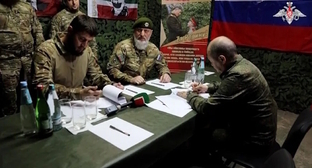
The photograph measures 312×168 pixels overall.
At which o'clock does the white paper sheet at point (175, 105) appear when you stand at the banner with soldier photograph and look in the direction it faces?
The white paper sheet is roughly at 12 o'clock from the banner with soldier photograph.

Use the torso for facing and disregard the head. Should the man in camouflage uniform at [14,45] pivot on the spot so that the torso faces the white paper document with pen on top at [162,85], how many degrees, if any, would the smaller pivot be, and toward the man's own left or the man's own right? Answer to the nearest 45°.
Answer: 0° — they already face it

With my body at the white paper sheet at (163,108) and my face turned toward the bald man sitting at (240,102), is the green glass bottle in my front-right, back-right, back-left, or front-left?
back-right

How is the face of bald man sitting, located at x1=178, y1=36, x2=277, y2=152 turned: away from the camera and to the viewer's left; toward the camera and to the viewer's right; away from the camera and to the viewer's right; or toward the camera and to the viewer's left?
away from the camera and to the viewer's left

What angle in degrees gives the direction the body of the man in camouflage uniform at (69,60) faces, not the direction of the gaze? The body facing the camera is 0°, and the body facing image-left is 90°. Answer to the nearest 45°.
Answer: approximately 315°

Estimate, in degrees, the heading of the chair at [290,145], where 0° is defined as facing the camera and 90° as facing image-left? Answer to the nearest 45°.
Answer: approximately 90°

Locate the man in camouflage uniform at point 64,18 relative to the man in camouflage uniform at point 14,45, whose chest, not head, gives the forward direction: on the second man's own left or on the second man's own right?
on the second man's own left

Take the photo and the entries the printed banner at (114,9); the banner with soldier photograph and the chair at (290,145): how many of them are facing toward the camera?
2

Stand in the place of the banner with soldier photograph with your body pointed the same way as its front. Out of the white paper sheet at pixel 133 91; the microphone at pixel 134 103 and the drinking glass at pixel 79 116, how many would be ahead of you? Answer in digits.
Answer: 3
